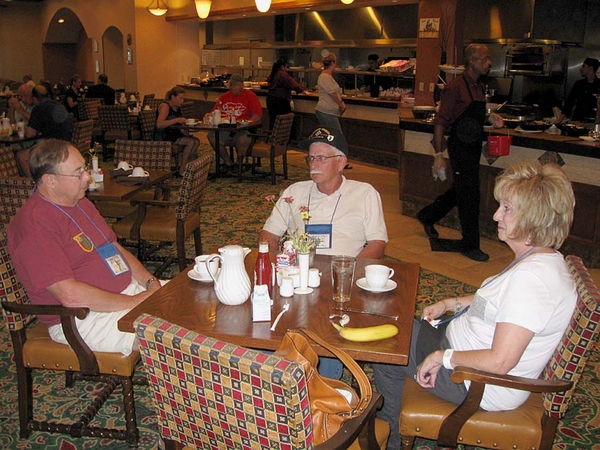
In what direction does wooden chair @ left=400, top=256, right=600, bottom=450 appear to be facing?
to the viewer's left

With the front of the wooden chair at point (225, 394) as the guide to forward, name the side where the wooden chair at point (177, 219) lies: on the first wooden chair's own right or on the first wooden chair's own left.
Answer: on the first wooden chair's own left

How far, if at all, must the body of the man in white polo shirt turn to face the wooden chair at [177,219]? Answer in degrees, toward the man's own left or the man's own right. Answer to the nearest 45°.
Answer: approximately 90° to the man's own right

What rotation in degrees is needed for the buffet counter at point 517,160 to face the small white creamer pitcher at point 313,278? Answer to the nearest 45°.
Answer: approximately 45° to its left

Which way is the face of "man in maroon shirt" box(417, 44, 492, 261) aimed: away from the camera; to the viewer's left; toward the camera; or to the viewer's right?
to the viewer's right

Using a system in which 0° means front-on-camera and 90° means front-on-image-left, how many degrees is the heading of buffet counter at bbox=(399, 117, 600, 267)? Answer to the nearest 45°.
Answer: approximately 45°

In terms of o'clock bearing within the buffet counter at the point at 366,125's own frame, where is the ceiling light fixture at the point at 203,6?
The ceiling light fixture is roughly at 3 o'clock from the buffet counter.

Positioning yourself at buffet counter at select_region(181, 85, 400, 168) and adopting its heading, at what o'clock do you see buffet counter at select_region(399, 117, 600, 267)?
buffet counter at select_region(399, 117, 600, 267) is roughly at 10 o'clock from buffet counter at select_region(181, 85, 400, 168).
